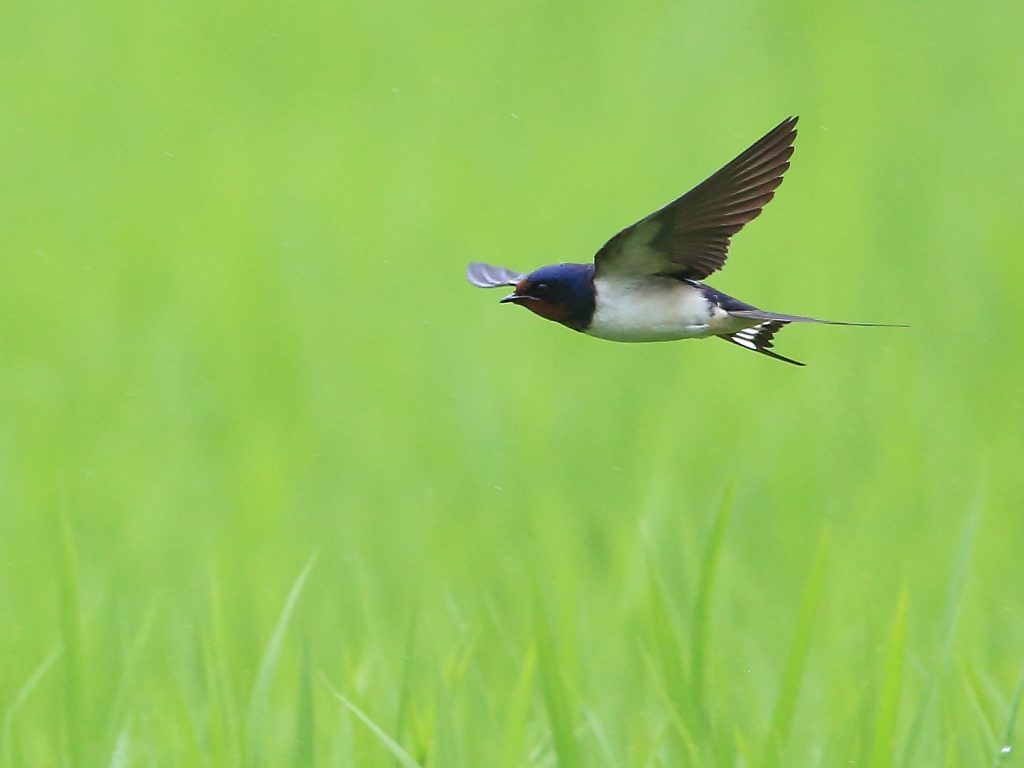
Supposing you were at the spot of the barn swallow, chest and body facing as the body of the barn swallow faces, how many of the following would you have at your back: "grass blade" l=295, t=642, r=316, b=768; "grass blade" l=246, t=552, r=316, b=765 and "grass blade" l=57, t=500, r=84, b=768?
0

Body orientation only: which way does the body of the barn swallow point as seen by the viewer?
to the viewer's left
